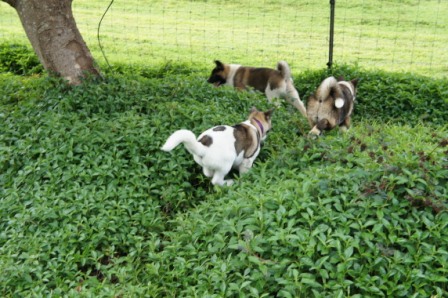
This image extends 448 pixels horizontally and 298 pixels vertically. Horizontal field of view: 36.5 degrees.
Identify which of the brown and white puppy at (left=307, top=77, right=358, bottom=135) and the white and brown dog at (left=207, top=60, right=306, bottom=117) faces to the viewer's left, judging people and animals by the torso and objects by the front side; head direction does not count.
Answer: the white and brown dog

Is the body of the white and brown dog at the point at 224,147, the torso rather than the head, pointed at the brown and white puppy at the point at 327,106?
yes

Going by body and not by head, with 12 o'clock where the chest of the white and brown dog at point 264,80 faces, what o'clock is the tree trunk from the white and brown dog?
The tree trunk is roughly at 11 o'clock from the white and brown dog.

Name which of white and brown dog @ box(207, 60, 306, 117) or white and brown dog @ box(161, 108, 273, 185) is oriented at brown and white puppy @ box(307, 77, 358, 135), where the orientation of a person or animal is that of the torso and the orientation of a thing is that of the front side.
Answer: white and brown dog @ box(161, 108, 273, 185)

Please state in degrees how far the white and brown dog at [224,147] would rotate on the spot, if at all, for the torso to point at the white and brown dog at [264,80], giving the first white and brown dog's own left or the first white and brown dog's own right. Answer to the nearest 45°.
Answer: approximately 45° to the first white and brown dog's own left

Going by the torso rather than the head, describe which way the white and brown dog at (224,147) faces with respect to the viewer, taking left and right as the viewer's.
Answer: facing away from the viewer and to the right of the viewer

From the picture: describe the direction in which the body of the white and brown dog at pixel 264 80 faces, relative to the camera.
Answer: to the viewer's left

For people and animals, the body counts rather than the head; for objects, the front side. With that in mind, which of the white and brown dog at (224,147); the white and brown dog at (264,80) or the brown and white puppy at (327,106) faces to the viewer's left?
the white and brown dog at (264,80)

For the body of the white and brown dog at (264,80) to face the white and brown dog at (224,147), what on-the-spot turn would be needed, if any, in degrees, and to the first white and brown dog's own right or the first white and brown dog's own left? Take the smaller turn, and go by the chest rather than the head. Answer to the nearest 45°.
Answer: approximately 90° to the first white and brown dog's own left
